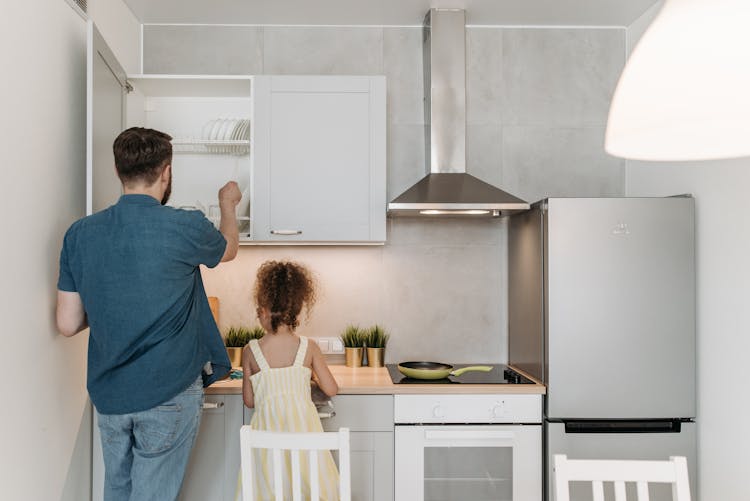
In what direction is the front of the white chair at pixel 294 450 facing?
away from the camera

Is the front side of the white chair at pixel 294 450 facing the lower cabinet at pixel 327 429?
yes

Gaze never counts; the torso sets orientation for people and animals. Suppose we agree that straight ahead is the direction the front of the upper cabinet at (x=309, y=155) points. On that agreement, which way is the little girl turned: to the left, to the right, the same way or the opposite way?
the opposite way

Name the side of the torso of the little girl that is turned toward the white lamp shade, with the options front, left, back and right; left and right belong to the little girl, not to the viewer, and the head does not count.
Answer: back

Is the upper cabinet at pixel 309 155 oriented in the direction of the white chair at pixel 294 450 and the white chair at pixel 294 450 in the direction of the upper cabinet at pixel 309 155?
yes
